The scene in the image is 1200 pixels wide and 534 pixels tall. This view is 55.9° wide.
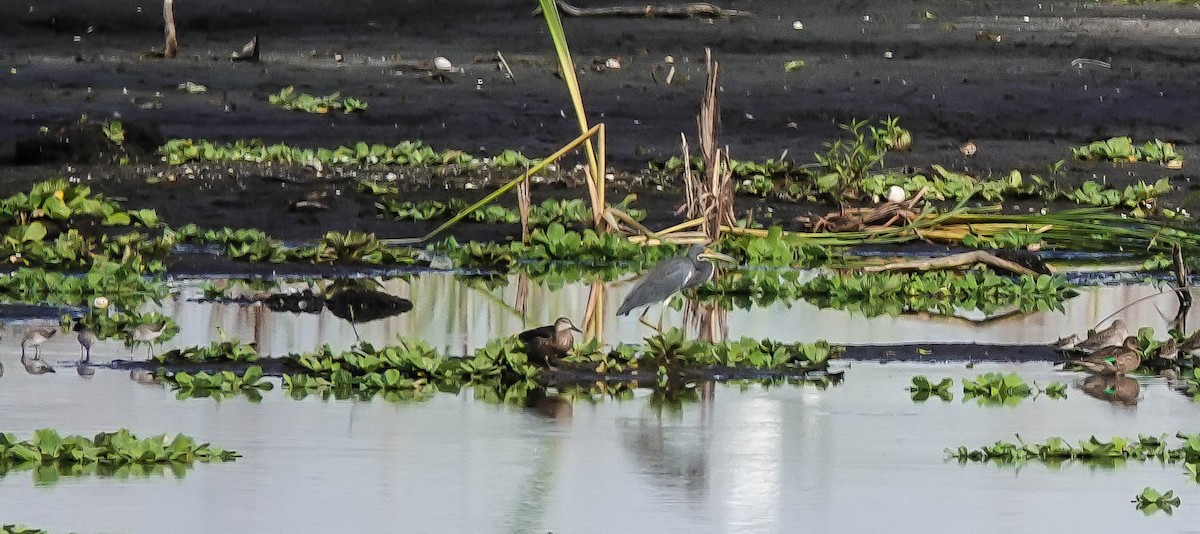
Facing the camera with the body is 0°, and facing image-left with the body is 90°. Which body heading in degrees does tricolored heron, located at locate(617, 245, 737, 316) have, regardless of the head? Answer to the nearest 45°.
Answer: approximately 270°

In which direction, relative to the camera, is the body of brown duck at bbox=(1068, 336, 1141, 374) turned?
to the viewer's right

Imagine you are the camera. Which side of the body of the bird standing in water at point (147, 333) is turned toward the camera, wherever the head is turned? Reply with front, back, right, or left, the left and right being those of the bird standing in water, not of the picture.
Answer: right

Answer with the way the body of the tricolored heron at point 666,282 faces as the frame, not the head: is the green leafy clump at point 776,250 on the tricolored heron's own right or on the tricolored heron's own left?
on the tricolored heron's own left
